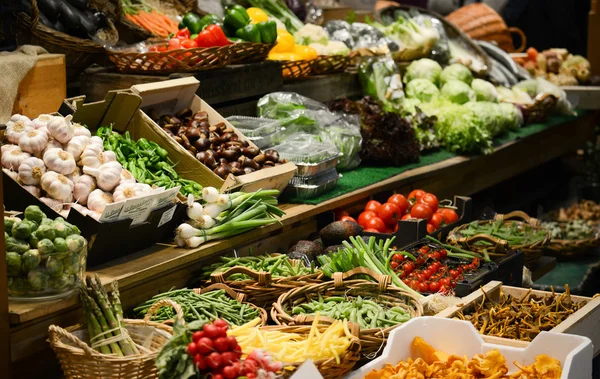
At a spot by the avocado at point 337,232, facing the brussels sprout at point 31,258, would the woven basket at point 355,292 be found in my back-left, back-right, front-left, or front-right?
front-left

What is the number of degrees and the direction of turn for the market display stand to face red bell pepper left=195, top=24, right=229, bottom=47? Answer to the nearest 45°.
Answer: approximately 135° to its left

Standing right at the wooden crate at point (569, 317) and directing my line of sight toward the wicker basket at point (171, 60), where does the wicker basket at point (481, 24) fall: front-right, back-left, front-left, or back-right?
front-right

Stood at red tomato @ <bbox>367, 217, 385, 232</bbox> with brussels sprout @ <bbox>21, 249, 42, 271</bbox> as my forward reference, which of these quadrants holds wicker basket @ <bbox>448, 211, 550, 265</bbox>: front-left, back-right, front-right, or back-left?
back-left

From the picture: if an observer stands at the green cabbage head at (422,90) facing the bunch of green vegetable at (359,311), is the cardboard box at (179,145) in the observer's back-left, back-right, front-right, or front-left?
front-right

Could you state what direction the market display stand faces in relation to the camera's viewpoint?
facing the viewer and to the right of the viewer

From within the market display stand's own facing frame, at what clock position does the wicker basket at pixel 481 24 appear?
The wicker basket is roughly at 8 o'clock from the market display stand.
